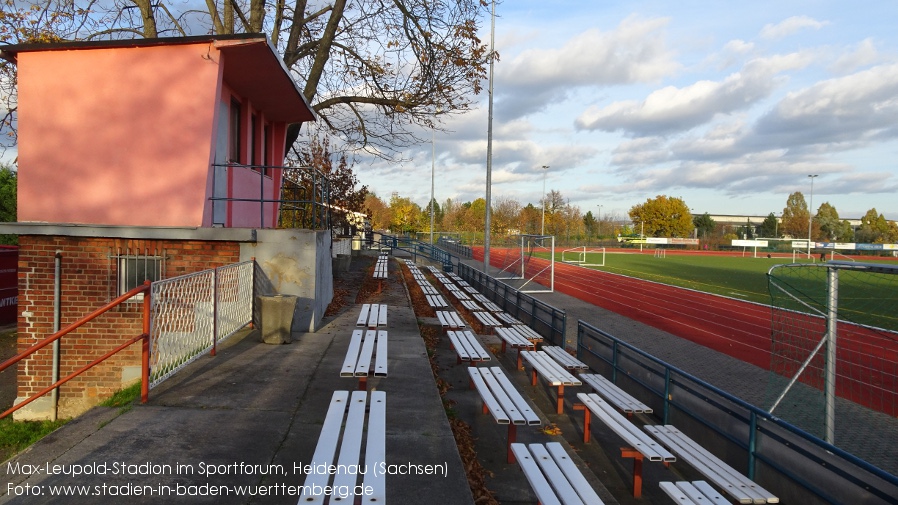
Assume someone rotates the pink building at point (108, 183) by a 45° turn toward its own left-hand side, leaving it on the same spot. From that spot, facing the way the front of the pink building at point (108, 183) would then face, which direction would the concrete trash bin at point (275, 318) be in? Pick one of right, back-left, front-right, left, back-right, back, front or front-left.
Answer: right

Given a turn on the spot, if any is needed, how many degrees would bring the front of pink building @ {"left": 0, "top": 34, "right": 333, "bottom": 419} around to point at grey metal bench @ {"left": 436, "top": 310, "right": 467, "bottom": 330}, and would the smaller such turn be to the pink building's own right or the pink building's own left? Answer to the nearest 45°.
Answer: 0° — it already faces it

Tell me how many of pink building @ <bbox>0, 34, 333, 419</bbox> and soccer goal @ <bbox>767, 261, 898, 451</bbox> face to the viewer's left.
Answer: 0

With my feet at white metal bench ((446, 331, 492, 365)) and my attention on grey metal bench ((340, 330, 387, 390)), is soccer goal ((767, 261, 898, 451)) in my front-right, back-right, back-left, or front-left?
back-left

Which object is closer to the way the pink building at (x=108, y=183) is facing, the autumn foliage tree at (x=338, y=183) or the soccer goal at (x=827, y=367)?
the soccer goal

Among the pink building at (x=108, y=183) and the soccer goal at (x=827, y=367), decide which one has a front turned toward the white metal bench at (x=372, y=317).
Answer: the pink building

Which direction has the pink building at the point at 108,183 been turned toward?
to the viewer's right

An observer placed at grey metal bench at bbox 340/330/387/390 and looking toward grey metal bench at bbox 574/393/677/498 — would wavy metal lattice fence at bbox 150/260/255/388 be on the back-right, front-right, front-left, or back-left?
back-right
